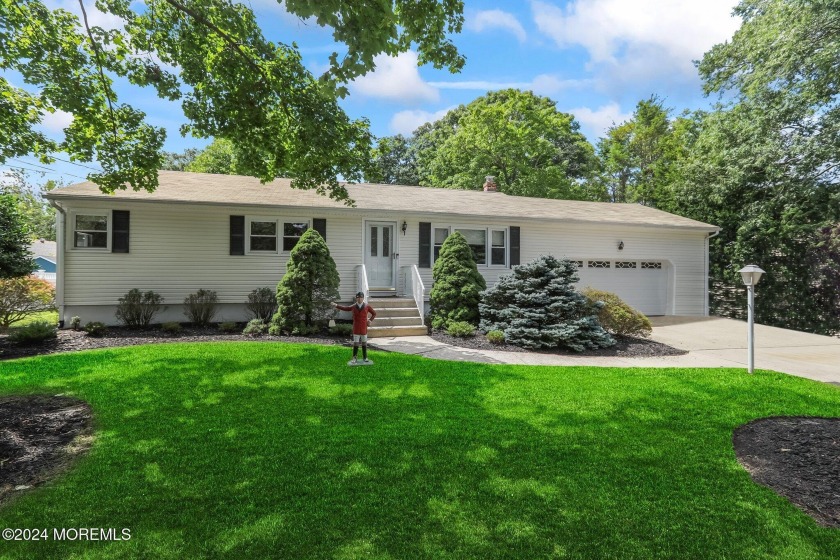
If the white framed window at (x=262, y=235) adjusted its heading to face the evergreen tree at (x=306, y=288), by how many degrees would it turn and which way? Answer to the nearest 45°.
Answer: approximately 45° to its left

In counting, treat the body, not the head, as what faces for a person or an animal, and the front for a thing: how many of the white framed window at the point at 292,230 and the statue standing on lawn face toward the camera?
2

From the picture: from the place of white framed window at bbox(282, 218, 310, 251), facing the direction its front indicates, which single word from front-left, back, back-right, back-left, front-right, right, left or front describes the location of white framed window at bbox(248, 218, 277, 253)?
right

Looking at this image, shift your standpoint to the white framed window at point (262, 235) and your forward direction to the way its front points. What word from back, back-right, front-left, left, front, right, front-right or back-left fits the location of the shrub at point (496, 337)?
front-left

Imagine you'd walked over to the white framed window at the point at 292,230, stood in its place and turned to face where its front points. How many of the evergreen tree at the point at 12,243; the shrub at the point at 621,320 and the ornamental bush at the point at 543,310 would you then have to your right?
1

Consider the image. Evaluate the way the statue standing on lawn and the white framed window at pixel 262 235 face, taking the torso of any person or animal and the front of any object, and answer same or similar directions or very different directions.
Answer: same or similar directions

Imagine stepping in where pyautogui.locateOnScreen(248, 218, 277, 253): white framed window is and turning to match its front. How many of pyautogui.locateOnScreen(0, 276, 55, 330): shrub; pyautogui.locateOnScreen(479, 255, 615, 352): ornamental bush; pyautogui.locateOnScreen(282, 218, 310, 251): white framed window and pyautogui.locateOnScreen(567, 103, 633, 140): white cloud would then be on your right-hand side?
1

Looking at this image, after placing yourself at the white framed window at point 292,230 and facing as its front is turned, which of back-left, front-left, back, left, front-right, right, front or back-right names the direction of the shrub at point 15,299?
right

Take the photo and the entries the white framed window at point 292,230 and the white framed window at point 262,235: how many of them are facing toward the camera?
2

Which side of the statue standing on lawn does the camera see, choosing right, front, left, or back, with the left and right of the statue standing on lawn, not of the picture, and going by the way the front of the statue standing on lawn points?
front

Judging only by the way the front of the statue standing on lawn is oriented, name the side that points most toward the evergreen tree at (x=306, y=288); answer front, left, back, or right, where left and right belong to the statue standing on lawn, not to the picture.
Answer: back

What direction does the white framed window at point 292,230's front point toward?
toward the camera

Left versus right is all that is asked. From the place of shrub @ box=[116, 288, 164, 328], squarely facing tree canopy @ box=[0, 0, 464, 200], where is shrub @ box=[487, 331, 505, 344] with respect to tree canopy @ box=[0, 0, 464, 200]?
left
